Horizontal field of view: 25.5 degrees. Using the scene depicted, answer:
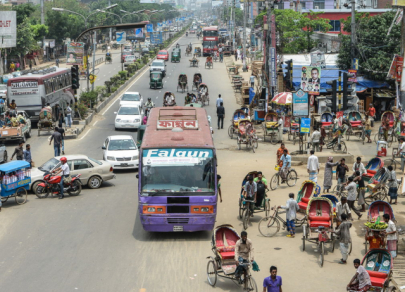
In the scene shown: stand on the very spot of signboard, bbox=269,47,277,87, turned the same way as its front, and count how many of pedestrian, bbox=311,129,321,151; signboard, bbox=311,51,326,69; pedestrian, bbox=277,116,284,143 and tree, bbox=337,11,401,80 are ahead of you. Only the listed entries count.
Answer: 2

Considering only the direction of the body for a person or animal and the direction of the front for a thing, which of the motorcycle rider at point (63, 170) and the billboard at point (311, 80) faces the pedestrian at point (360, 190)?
the billboard

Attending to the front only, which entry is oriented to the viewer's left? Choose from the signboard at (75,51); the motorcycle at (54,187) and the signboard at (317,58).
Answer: the motorcycle

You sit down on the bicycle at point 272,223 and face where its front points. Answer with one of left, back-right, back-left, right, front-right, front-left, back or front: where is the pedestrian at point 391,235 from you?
back-left

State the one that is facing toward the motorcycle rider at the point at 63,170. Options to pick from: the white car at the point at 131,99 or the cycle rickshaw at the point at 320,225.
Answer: the white car

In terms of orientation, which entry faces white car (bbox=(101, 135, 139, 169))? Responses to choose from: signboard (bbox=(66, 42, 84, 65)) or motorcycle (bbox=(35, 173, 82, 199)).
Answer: the signboard

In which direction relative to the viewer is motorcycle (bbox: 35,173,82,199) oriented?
to the viewer's left

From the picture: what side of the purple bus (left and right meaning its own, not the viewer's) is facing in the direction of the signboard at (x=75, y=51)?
back

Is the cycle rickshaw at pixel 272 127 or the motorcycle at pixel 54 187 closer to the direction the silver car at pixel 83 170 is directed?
the motorcycle

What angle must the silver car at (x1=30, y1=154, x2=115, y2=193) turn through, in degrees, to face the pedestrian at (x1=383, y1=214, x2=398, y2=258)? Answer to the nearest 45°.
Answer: approximately 135° to its left

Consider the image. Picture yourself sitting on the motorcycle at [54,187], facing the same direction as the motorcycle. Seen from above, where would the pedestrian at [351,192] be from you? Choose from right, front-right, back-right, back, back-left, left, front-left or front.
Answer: back-left
